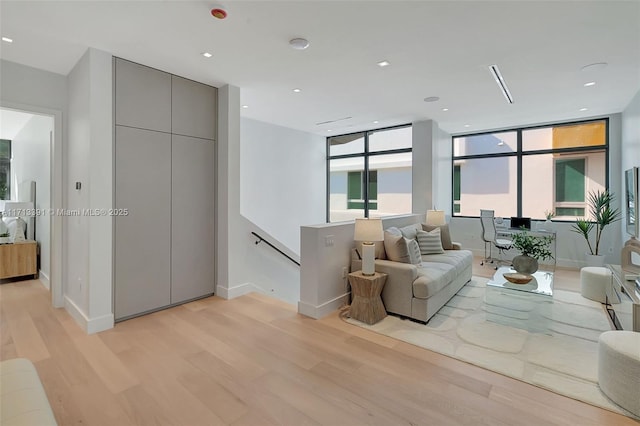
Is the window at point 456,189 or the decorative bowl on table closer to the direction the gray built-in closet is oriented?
the decorative bowl on table

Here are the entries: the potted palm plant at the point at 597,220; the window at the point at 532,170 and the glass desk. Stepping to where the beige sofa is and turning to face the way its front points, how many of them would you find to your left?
3

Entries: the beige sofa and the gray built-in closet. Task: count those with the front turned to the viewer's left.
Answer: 0

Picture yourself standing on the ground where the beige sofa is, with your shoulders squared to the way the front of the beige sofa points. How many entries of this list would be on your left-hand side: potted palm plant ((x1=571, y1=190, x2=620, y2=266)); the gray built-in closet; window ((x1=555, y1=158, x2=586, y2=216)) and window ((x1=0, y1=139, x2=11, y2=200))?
2

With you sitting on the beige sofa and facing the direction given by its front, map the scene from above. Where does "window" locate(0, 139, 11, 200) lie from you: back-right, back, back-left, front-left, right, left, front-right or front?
back-right

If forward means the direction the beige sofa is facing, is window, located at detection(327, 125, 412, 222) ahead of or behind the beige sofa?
behind

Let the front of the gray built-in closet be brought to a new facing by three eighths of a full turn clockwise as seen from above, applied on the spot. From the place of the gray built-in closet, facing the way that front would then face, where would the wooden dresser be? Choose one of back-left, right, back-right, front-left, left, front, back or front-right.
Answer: front-right

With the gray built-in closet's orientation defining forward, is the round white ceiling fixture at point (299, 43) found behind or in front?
in front

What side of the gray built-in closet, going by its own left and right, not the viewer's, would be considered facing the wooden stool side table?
front

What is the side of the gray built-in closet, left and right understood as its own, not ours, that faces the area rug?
front

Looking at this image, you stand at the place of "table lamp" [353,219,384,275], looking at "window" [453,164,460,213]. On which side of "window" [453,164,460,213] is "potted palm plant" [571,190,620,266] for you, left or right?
right

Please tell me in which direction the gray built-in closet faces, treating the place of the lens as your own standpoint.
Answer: facing the viewer and to the right of the viewer
